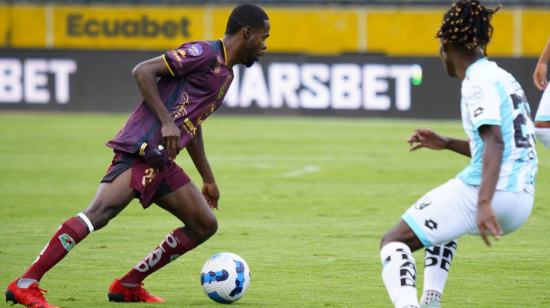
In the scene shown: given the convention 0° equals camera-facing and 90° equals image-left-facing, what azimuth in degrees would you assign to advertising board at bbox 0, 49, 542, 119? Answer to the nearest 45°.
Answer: approximately 0°

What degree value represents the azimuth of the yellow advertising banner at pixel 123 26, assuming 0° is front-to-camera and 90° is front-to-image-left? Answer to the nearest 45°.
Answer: approximately 0°

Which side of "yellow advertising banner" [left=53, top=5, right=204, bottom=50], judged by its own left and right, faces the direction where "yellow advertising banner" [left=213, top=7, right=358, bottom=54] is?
left

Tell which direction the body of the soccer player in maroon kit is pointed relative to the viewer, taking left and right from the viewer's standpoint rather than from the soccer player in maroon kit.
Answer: facing to the right of the viewer

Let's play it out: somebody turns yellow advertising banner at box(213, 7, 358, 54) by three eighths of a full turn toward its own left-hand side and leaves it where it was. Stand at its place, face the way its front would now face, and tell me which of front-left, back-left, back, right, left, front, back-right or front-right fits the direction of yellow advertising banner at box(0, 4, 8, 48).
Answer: back-left

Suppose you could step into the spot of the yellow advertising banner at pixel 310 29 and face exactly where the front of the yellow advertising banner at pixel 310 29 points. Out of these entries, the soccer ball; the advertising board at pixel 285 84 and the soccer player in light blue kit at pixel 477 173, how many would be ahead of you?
3

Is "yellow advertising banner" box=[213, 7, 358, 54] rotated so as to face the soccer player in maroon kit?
yes

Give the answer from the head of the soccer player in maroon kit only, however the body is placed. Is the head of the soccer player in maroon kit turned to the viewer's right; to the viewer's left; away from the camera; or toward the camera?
to the viewer's right

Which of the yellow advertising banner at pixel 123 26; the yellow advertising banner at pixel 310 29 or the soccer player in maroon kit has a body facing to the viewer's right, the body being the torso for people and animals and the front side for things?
the soccer player in maroon kit

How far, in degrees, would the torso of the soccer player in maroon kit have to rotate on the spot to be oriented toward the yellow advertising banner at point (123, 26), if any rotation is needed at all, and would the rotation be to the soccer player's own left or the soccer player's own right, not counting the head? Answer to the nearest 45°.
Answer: approximately 90° to the soccer player's own left
